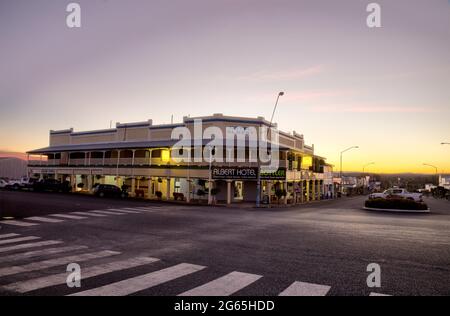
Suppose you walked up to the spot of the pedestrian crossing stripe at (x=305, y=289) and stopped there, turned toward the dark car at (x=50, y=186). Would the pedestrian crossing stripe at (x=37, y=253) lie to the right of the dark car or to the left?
left
